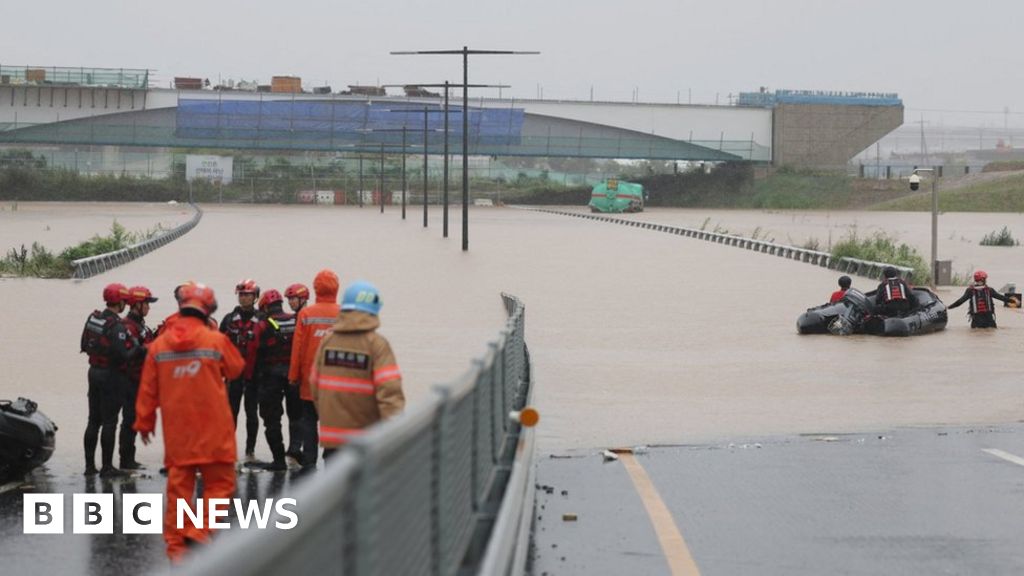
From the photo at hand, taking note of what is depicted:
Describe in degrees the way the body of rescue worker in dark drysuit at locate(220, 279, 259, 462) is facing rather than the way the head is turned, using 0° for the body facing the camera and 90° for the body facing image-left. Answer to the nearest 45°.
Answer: approximately 0°

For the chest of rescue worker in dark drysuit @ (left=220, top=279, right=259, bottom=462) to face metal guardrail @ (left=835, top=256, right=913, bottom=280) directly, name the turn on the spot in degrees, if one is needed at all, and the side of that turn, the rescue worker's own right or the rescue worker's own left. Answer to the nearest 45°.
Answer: approximately 135° to the rescue worker's own left

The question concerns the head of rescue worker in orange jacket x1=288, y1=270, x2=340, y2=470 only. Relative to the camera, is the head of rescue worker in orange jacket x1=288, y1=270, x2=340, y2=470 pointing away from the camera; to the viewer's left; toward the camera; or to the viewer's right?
away from the camera
